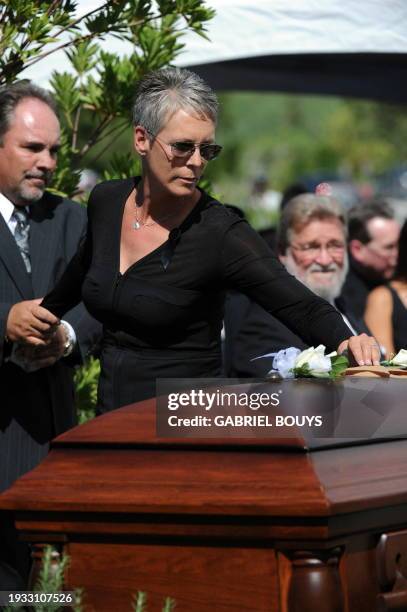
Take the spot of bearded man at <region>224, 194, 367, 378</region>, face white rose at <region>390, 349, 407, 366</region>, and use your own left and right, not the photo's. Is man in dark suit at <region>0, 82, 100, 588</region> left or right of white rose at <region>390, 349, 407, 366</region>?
right

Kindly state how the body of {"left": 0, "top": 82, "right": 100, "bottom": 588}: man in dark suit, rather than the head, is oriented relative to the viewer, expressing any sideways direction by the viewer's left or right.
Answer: facing the viewer and to the right of the viewer

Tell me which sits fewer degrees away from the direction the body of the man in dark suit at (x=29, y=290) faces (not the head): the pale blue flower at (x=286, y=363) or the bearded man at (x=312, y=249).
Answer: the pale blue flower

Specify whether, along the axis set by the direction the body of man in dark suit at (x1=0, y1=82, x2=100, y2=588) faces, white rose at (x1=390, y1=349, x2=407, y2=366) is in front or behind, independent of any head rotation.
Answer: in front

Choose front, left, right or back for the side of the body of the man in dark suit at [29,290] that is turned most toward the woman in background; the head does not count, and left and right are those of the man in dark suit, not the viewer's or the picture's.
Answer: left

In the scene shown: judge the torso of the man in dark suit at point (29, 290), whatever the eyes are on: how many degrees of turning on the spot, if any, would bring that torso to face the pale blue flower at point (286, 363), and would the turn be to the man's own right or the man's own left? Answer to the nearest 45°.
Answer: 0° — they already face it

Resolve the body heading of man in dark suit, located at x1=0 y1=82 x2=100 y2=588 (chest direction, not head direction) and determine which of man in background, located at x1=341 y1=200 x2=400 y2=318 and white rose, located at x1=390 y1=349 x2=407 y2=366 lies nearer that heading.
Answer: the white rose

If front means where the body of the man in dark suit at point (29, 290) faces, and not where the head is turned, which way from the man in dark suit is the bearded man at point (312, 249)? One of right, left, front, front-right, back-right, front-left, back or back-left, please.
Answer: left
